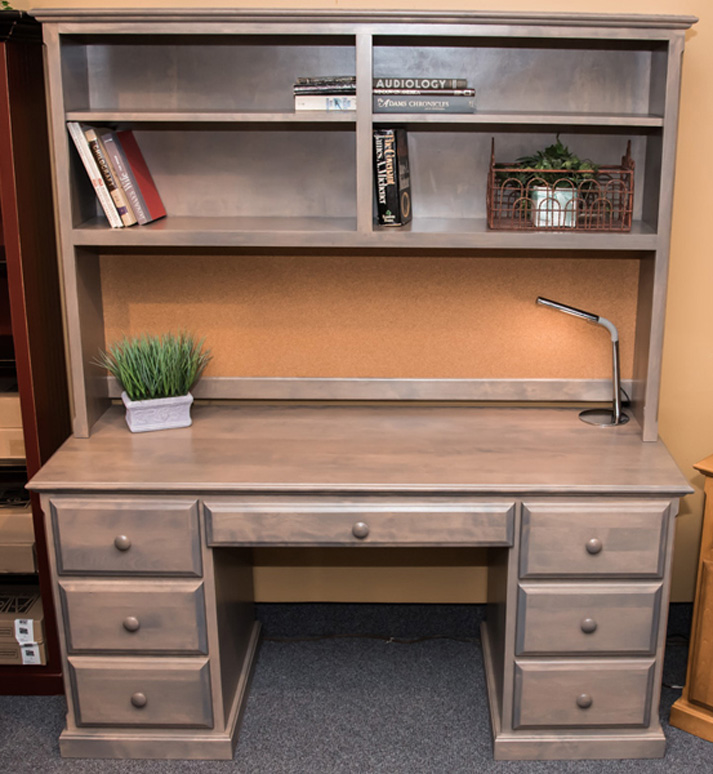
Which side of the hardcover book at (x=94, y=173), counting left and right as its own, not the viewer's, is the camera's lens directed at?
right

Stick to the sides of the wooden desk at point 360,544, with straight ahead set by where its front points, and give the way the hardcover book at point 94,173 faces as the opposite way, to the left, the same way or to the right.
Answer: to the left

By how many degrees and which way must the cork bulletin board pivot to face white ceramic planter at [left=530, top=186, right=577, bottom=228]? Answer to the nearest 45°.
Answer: approximately 45° to its left

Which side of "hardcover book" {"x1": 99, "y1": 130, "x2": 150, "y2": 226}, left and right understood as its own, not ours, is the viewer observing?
right

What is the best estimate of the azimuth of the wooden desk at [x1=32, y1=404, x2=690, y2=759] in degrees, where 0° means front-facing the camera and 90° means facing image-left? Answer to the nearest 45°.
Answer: approximately 0°

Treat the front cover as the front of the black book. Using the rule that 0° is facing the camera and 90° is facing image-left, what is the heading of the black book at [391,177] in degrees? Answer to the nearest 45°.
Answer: approximately 270°

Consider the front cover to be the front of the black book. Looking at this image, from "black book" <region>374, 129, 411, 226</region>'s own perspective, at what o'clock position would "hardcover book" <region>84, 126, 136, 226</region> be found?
The hardcover book is roughly at 6 o'clock from the black book.
